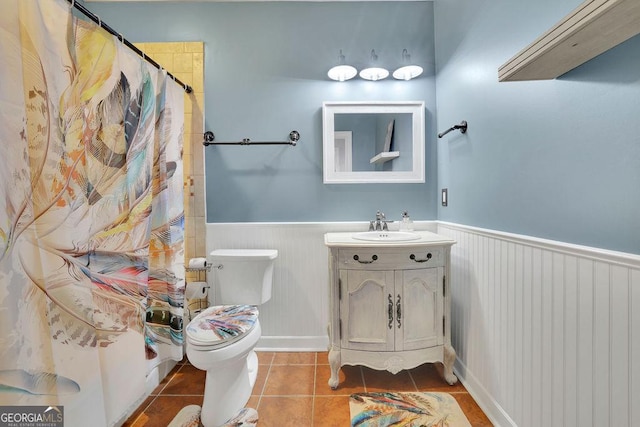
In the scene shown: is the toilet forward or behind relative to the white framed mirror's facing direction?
forward

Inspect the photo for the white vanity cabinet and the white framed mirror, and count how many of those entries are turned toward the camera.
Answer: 2

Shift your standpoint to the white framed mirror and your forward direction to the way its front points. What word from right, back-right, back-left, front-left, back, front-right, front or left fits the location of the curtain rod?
front-right

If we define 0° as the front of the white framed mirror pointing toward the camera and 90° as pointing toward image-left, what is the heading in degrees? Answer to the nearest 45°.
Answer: approximately 0°
